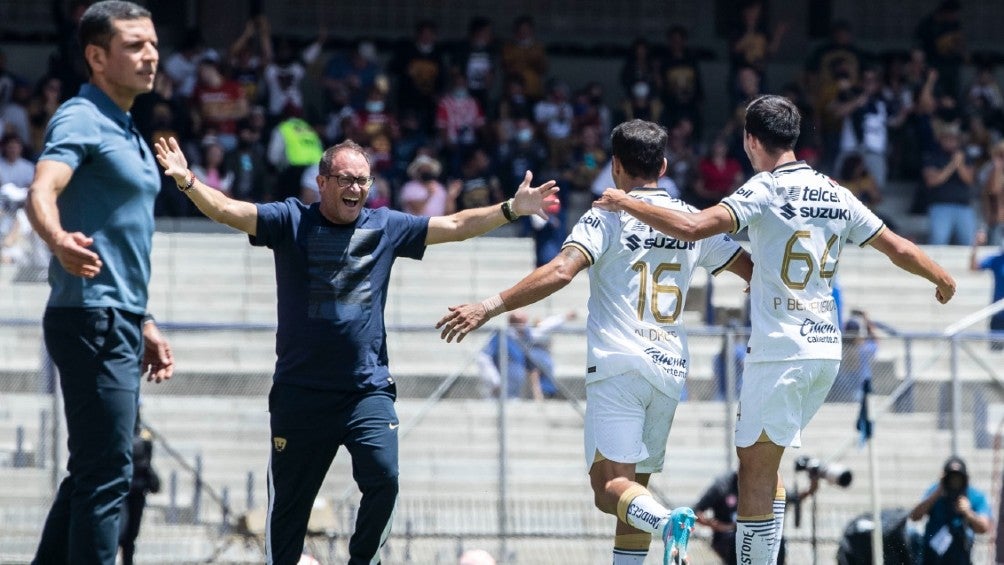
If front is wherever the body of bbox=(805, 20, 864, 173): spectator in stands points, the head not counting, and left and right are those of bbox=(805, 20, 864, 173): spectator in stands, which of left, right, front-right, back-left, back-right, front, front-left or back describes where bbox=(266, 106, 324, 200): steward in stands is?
front-right

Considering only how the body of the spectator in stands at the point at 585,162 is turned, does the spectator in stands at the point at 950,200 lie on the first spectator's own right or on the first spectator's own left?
on the first spectator's own left

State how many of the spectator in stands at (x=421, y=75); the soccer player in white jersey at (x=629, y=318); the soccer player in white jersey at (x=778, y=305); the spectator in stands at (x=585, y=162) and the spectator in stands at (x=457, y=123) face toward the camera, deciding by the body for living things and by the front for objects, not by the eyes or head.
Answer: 3

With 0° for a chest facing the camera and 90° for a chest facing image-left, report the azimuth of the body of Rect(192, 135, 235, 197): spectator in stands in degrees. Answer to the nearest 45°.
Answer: approximately 0°
